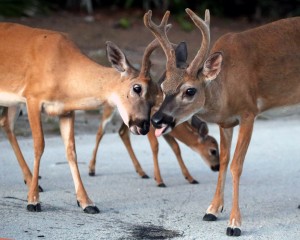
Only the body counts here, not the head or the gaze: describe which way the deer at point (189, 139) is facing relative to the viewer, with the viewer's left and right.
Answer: facing to the right of the viewer

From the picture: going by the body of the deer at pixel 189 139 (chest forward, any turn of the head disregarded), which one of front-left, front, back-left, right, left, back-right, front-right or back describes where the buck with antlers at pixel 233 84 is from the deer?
right
